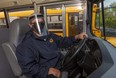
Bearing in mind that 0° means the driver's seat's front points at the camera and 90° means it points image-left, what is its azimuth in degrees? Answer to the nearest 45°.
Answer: approximately 315°

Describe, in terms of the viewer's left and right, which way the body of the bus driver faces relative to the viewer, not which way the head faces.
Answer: facing the viewer and to the right of the viewer

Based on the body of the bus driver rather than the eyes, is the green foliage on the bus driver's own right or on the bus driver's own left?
on the bus driver's own left

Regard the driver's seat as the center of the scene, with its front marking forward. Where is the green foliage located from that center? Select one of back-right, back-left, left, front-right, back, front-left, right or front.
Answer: front-left
